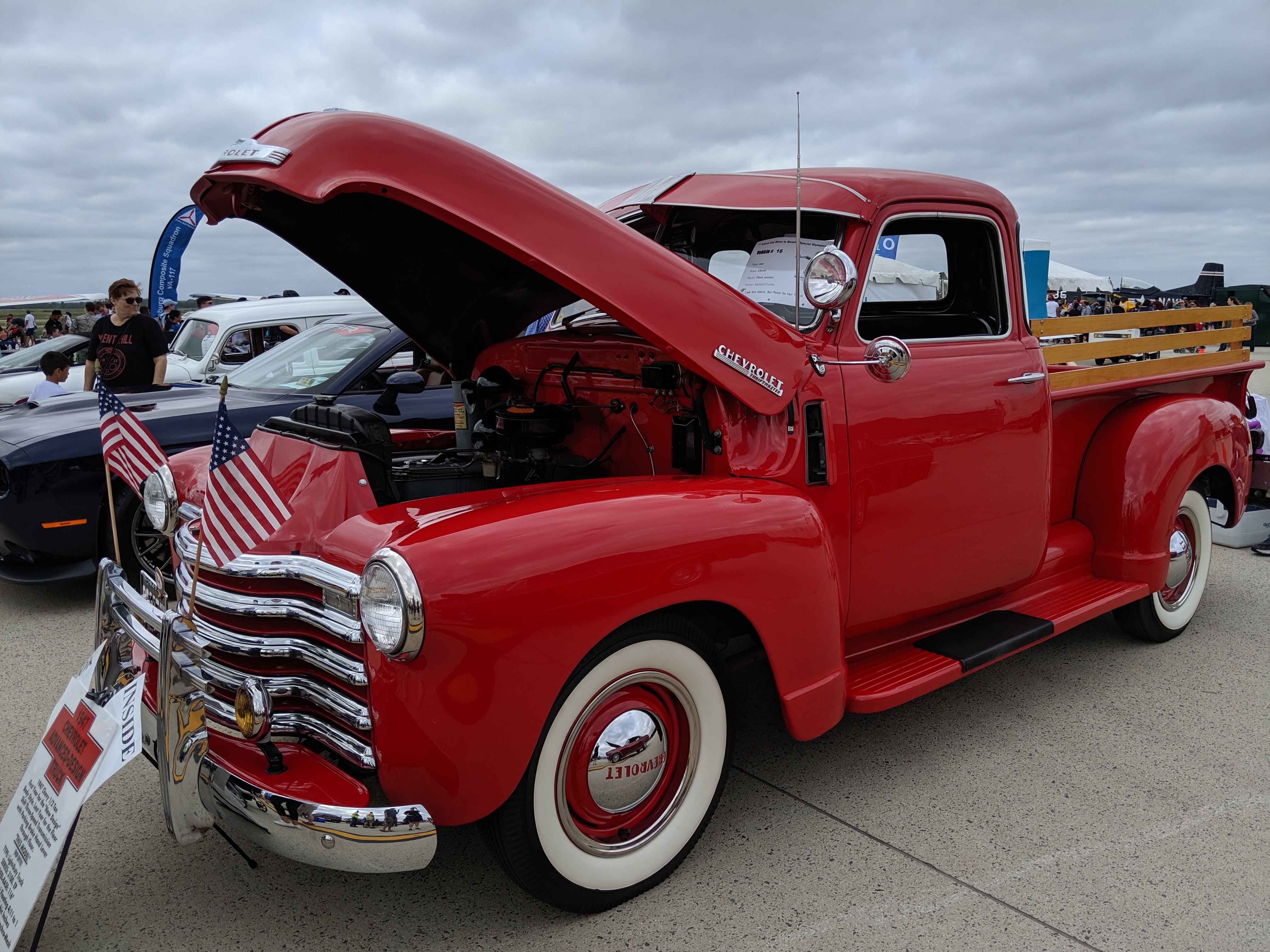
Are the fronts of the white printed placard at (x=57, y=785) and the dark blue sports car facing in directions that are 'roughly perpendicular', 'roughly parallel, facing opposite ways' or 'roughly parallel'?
roughly parallel

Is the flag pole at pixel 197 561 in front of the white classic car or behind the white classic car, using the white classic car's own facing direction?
in front

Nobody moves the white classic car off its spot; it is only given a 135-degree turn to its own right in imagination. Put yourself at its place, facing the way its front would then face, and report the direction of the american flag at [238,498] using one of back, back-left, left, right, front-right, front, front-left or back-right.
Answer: back

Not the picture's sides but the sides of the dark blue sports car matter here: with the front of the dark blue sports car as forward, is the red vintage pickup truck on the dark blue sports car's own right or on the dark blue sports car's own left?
on the dark blue sports car's own left

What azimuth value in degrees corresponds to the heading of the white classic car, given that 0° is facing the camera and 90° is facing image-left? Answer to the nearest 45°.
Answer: approximately 45°

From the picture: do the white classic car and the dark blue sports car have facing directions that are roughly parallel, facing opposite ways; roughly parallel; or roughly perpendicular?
roughly parallel

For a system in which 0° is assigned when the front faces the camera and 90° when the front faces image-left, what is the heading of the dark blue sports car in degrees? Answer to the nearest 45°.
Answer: approximately 45°

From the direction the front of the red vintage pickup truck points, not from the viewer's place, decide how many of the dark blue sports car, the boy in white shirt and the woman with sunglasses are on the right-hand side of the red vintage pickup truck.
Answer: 3

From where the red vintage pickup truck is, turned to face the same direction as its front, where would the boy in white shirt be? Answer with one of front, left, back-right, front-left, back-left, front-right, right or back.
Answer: right

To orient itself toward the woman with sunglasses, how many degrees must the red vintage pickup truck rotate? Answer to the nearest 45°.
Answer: approximately 90° to its right

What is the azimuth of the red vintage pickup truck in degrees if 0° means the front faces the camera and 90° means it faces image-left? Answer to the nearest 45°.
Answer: approximately 45°

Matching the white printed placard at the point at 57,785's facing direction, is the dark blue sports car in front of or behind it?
behind
